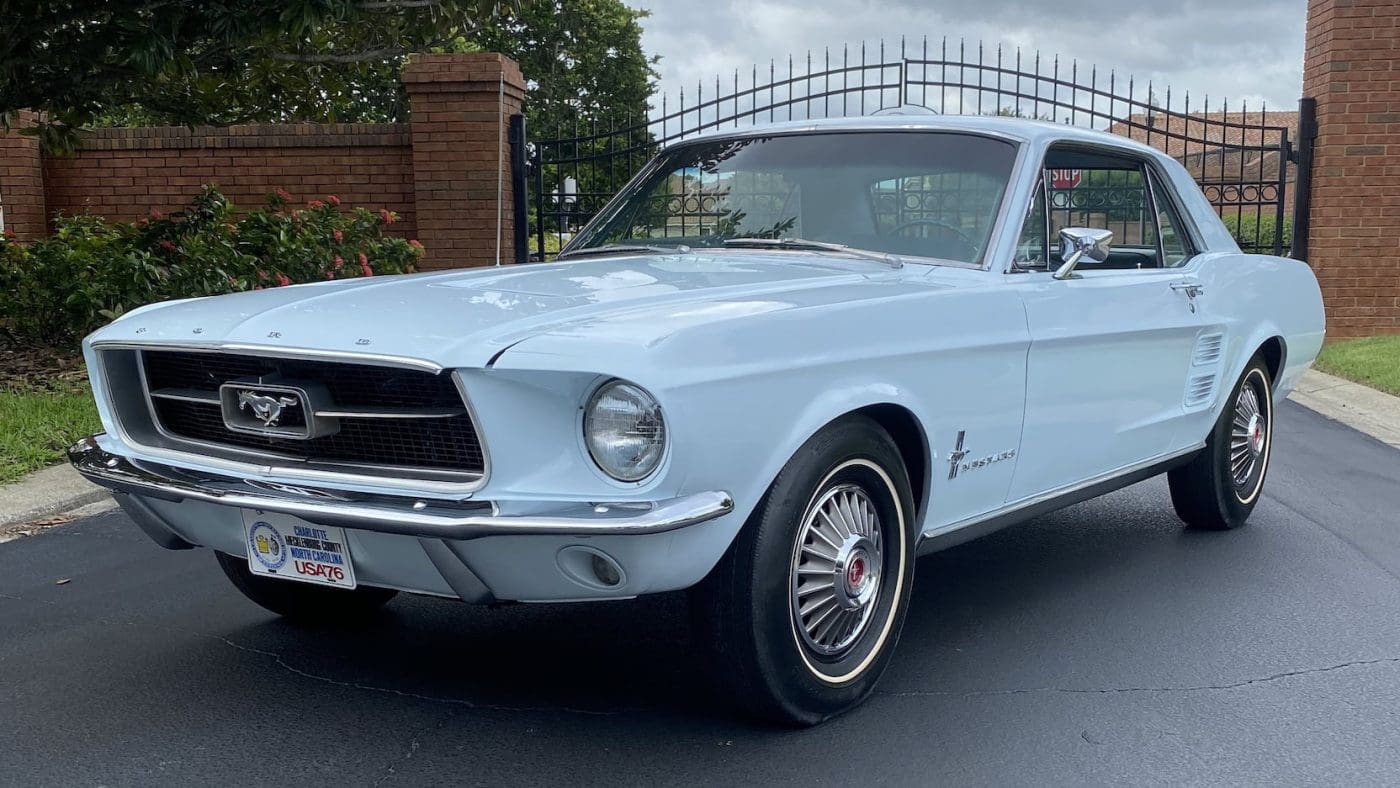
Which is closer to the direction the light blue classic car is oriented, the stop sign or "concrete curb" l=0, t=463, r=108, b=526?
the concrete curb

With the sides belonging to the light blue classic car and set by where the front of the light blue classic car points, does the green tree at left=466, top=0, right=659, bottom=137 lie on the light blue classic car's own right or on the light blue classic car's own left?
on the light blue classic car's own right

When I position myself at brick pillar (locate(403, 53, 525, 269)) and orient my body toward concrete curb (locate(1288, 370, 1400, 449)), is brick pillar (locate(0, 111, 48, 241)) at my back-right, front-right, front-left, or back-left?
back-right

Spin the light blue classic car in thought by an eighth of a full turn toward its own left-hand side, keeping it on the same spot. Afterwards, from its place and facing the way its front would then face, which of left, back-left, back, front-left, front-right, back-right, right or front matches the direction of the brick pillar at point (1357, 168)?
back-left

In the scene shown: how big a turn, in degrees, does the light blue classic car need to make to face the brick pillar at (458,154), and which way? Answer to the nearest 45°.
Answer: approximately 135° to its right

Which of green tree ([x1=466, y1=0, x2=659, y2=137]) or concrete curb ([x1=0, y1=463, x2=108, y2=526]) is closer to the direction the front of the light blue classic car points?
the concrete curb

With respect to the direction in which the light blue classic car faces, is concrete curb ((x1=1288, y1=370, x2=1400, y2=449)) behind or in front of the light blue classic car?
behind

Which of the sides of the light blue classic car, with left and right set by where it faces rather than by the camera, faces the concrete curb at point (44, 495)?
right

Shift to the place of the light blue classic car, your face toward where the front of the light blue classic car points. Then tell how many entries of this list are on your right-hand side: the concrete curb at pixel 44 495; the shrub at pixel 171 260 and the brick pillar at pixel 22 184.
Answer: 3

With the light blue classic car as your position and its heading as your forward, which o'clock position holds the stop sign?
The stop sign is roughly at 6 o'clock from the light blue classic car.

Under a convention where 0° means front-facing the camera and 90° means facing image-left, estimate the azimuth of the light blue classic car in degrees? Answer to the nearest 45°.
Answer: approximately 45°

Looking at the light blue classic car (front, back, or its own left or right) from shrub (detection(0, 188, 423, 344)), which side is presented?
right
